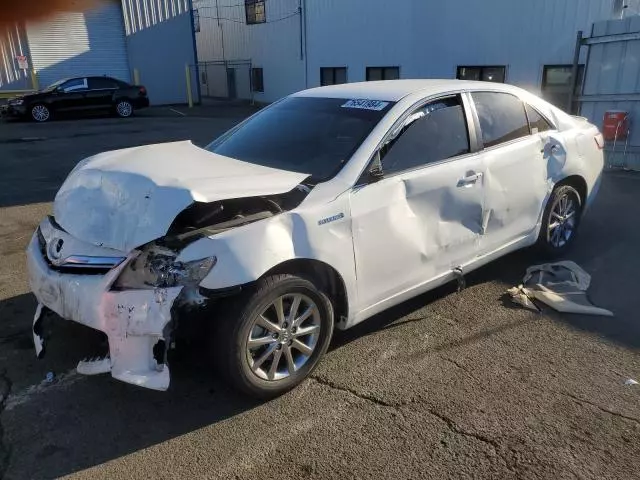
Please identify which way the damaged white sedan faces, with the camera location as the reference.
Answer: facing the viewer and to the left of the viewer

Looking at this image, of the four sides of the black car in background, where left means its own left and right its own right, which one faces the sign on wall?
right

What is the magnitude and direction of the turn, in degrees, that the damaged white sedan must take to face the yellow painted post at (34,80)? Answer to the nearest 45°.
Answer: approximately 90° to its right

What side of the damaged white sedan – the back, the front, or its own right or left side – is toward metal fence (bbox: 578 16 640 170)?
back

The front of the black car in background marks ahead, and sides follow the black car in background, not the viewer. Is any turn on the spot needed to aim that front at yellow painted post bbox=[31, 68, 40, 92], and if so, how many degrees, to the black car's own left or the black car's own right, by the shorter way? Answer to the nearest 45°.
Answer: approximately 90° to the black car's own right

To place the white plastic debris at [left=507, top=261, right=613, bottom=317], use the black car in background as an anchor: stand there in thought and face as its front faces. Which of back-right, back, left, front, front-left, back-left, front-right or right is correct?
left

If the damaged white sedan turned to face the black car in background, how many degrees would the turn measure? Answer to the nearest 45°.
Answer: approximately 90° to its right

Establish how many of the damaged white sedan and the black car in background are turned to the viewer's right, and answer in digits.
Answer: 0

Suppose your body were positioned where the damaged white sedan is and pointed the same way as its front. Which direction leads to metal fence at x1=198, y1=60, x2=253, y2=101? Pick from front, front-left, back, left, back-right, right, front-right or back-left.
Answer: back-right

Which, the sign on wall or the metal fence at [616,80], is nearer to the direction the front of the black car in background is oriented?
the sign on wall

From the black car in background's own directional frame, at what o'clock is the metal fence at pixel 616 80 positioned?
The metal fence is roughly at 8 o'clock from the black car in background.

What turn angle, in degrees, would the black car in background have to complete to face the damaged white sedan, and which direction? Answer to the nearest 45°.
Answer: approximately 90° to its left

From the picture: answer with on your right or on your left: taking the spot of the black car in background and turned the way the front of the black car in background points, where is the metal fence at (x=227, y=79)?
on your right

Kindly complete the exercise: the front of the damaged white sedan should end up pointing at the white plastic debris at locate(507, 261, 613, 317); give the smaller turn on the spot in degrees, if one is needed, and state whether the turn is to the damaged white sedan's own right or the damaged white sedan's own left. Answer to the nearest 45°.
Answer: approximately 180°

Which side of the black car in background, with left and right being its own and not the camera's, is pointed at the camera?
left
